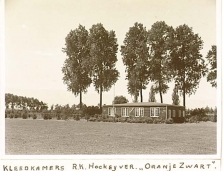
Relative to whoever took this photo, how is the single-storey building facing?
facing the viewer and to the left of the viewer
